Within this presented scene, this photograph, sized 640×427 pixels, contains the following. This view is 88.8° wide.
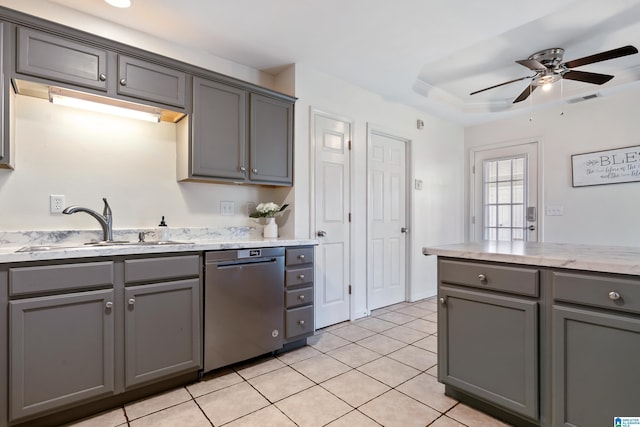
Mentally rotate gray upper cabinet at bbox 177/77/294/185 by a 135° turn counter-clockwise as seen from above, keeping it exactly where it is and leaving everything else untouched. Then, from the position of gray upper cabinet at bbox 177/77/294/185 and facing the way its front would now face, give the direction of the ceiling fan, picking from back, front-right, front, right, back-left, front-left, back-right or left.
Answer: right

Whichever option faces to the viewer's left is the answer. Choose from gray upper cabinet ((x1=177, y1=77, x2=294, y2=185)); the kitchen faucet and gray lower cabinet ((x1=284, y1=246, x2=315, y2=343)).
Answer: the kitchen faucet

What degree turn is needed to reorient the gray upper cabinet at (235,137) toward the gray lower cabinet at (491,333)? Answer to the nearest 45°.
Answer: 0° — it already faces it

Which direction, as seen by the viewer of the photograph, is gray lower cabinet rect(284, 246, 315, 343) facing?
facing the viewer and to the right of the viewer

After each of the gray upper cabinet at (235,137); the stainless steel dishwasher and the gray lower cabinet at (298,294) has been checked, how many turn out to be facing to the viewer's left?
0

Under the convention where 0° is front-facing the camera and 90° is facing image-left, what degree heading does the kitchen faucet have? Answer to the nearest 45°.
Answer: approximately 90°

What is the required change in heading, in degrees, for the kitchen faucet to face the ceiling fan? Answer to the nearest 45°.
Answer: approximately 135° to its left

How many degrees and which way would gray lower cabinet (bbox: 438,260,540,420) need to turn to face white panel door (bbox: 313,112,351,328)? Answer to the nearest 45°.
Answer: approximately 90° to its right

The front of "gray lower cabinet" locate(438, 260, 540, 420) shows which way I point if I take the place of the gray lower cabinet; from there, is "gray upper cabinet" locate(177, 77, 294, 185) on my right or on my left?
on my right

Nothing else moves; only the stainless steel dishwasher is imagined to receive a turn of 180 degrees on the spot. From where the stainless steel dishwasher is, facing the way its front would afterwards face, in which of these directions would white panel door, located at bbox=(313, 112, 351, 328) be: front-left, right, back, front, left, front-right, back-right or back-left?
right

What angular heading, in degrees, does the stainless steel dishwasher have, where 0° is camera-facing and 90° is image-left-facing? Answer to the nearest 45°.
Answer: approximately 315°

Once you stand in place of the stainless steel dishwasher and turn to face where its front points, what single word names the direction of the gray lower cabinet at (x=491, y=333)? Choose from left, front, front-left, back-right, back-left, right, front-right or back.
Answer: front

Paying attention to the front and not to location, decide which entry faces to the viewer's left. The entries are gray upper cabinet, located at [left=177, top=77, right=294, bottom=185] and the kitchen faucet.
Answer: the kitchen faucet

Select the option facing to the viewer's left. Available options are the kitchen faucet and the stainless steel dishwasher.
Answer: the kitchen faucet

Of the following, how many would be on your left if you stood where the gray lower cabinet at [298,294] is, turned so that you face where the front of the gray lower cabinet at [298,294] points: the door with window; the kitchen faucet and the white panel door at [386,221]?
2
